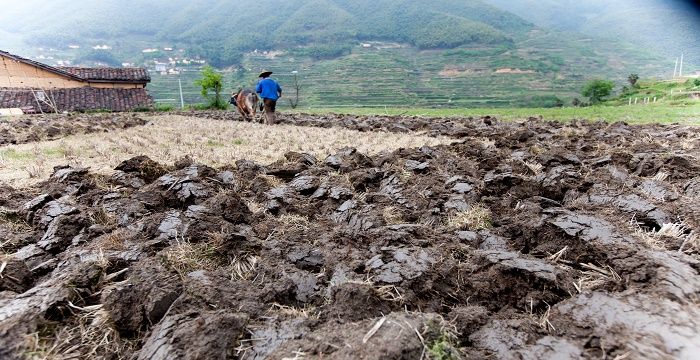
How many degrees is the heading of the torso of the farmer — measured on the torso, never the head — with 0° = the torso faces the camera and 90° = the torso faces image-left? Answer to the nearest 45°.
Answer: approximately 135°
